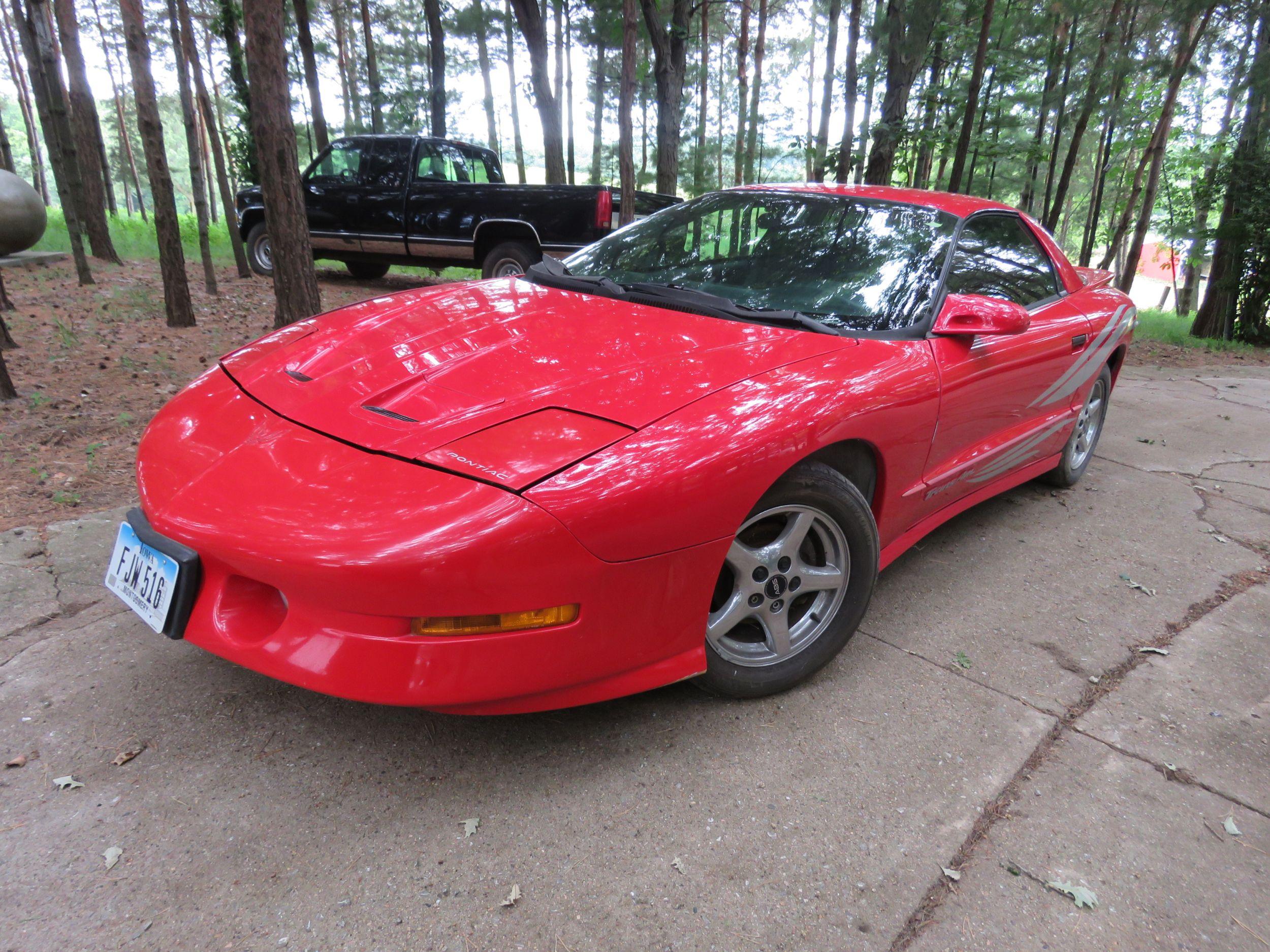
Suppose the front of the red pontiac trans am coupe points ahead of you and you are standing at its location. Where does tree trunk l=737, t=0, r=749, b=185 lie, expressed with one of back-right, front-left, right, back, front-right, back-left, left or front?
back-right

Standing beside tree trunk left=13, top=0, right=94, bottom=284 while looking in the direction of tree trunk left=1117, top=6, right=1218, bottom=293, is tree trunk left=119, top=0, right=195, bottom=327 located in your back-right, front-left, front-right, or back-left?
front-right

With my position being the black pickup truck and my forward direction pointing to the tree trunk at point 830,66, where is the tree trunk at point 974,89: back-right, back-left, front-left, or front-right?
front-right

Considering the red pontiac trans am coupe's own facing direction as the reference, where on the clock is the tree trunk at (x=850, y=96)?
The tree trunk is roughly at 5 o'clock from the red pontiac trans am coupe.

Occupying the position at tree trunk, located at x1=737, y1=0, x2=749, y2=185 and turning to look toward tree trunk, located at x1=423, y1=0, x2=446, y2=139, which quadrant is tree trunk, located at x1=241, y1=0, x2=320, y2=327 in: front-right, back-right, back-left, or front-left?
front-left

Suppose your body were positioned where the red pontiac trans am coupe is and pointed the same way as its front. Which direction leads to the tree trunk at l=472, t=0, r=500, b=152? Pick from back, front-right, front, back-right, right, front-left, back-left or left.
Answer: back-right

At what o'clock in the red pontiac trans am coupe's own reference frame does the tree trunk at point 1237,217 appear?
The tree trunk is roughly at 6 o'clock from the red pontiac trans am coupe.

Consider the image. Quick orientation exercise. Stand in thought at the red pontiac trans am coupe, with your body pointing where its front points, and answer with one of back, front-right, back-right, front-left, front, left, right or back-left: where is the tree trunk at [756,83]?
back-right

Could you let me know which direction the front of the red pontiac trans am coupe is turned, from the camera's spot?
facing the viewer and to the left of the viewer

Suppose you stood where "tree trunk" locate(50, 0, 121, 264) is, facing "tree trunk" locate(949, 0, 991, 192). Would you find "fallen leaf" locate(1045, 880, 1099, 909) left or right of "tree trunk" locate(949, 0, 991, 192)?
right

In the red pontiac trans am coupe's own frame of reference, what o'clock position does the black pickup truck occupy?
The black pickup truck is roughly at 4 o'clock from the red pontiac trans am coupe.

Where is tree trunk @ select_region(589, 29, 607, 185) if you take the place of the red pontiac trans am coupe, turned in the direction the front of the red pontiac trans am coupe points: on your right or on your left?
on your right

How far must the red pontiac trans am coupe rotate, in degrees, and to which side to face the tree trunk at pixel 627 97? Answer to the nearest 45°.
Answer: approximately 135° to its right

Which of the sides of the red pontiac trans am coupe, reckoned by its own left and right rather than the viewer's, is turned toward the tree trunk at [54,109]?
right

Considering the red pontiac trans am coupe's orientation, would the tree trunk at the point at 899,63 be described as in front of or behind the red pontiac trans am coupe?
behind
